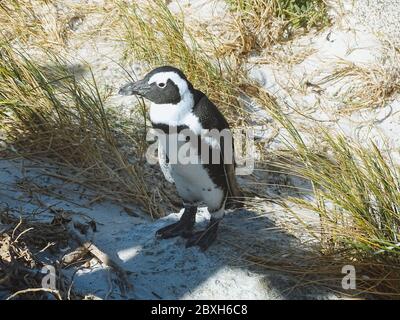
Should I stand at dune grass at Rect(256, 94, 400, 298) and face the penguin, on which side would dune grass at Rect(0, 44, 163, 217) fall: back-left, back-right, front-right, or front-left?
front-right

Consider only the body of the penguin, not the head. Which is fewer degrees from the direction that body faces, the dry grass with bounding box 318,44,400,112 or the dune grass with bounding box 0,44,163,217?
the dune grass

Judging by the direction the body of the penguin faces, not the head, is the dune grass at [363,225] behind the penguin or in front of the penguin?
behind

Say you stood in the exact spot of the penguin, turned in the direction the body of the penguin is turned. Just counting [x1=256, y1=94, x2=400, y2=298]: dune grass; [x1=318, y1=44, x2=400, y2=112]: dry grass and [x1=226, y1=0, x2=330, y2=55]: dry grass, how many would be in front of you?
0

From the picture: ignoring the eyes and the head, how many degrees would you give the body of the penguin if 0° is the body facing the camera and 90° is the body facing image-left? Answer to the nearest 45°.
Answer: approximately 45°

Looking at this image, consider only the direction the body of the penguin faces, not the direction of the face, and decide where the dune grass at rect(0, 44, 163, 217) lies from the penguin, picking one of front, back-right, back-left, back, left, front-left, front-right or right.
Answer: right

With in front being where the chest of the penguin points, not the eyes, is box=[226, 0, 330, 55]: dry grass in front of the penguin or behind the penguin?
behind

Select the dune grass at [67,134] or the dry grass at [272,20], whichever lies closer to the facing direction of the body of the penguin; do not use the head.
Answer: the dune grass

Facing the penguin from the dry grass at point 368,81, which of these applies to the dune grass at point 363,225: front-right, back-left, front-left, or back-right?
front-left

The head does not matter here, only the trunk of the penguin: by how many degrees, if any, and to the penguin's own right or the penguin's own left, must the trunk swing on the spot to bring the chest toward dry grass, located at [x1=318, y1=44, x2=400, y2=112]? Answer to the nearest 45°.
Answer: approximately 180°
